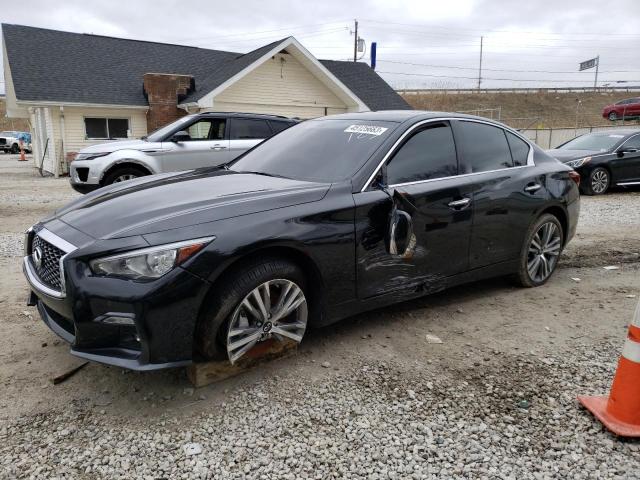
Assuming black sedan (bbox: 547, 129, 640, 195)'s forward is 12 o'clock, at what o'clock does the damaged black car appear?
The damaged black car is roughly at 11 o'clock from the black sedan.

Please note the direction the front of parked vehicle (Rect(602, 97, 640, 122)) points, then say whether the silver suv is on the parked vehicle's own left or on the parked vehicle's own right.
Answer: on the parked vehicle's own left

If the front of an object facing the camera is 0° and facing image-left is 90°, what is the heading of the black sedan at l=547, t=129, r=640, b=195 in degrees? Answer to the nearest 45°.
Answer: approximately 45°

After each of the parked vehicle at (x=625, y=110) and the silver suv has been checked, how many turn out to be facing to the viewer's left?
2

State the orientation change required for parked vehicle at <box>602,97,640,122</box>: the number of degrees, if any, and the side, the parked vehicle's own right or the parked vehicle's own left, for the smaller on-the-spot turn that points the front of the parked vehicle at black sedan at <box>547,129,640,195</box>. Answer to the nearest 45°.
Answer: approximately 90° to the parked vehicle's own left

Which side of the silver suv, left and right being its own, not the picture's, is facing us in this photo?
left

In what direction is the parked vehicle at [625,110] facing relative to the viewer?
to the viewer's left

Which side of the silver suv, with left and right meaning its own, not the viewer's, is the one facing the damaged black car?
left

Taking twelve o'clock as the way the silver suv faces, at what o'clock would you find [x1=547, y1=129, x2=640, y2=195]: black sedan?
The black sedan is roughly at 6 o'clock from the silver suv.

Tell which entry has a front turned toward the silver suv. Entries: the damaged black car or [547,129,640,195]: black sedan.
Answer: the black sedan

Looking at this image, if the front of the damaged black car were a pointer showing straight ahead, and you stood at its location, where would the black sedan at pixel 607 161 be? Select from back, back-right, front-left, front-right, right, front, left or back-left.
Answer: back

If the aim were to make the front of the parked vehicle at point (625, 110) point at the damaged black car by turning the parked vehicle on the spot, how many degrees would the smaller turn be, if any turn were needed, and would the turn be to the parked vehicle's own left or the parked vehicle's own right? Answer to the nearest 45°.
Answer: approximately 90° to the parked vehicle's own left

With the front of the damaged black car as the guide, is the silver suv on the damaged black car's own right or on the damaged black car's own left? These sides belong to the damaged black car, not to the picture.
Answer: on the damaged black car's own right

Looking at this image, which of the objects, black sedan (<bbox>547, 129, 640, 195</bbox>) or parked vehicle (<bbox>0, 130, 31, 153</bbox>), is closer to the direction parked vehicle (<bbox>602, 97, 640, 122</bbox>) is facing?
the parked vehicle
